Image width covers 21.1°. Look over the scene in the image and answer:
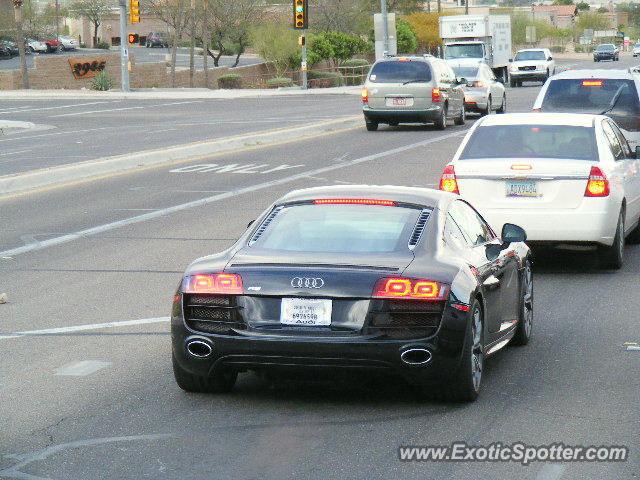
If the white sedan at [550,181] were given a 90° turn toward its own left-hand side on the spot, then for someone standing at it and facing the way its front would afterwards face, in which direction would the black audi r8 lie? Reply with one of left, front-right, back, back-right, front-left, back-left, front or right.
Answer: left

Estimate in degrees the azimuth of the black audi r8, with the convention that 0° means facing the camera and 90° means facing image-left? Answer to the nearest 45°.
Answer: approximately 180°

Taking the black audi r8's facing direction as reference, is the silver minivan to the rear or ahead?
ahead

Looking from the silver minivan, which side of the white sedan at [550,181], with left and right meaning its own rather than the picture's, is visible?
front

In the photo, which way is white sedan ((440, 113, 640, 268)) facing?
away from the camera
